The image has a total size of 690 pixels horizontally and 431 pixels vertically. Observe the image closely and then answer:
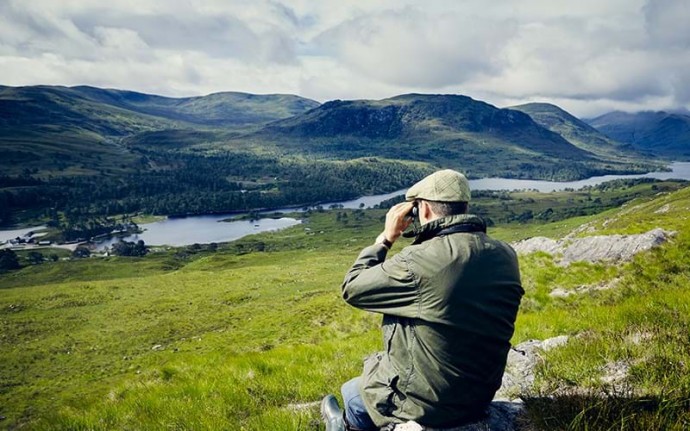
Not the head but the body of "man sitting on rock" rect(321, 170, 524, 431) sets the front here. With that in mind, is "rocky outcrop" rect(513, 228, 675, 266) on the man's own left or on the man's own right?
on the man's own right

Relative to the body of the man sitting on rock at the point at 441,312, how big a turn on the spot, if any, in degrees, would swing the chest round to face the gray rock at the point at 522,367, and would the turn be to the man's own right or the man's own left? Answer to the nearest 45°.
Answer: approximately 90° to the man's own right

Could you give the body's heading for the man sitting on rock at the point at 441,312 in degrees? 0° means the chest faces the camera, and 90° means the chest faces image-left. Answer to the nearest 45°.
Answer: approximately 135°

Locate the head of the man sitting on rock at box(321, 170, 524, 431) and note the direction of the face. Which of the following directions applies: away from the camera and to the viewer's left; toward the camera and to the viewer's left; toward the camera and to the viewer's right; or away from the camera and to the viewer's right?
away from the camera and to the viewer's left
